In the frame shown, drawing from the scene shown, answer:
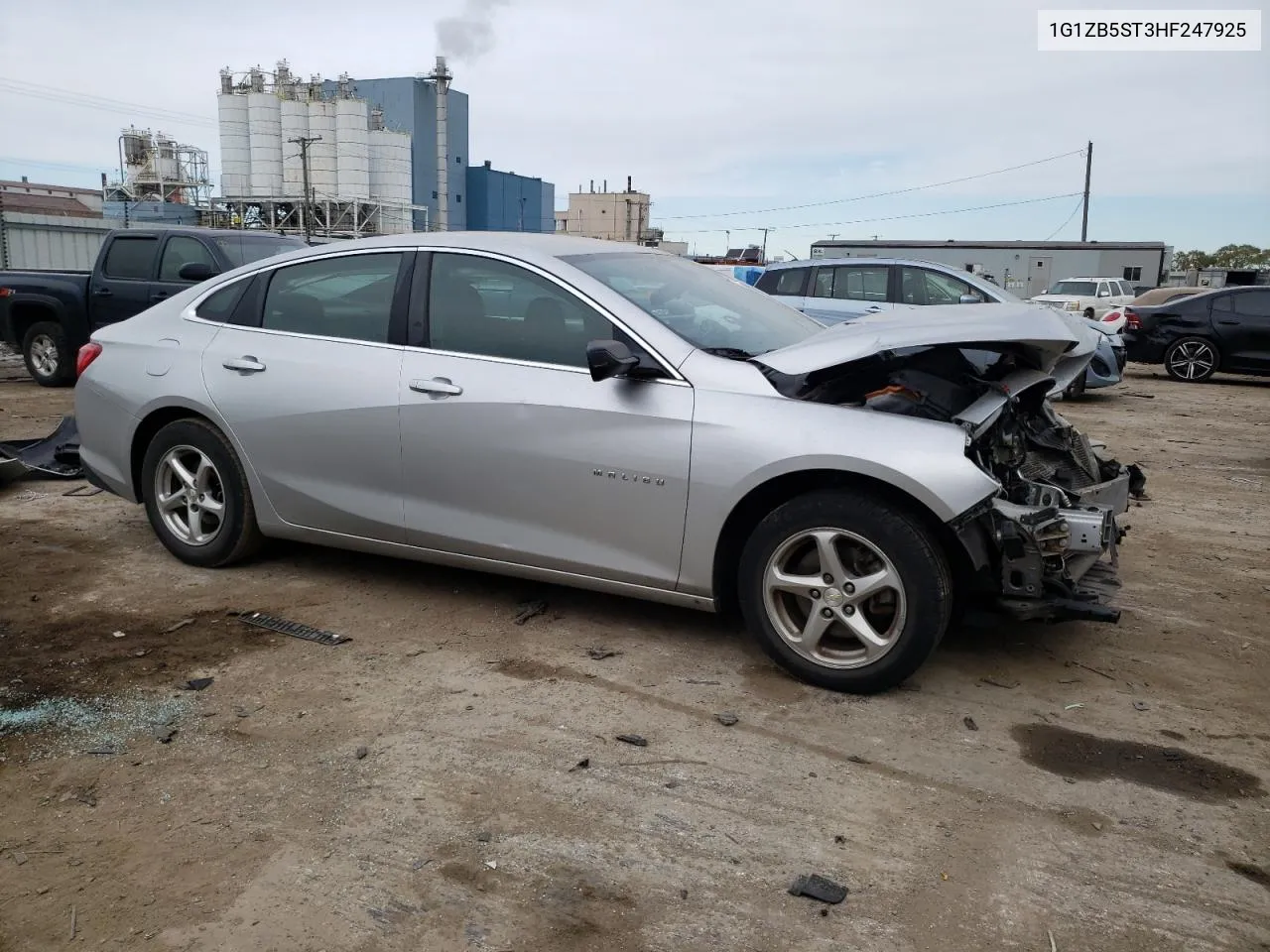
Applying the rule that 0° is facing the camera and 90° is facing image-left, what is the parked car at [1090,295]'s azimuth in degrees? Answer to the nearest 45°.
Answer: approximately 45°

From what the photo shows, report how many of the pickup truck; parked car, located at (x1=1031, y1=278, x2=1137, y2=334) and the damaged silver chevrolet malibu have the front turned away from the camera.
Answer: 0

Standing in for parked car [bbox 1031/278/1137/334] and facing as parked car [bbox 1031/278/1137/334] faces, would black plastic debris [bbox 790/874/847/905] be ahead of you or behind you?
ahead

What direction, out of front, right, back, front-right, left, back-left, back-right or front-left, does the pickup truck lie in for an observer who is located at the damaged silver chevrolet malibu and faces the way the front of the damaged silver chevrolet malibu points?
back

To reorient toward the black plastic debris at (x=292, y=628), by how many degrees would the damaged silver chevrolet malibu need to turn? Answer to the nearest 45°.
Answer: approximately 135° to its right

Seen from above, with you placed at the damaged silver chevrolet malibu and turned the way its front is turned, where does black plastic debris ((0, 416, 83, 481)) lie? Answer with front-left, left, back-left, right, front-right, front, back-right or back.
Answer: back

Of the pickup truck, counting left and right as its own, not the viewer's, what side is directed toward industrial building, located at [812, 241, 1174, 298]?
left

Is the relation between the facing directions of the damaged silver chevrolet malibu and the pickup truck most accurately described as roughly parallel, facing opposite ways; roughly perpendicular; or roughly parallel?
roughly parallel

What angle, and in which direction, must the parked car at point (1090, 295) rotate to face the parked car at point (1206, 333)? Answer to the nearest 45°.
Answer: approximately 45° to its left

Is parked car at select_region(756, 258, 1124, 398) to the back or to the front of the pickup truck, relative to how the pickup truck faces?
to the front

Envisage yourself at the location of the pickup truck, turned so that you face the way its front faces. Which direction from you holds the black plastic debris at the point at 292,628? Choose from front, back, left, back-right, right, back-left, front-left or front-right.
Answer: front-right

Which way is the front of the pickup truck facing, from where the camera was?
facing the viewer and to the right of the viewer
